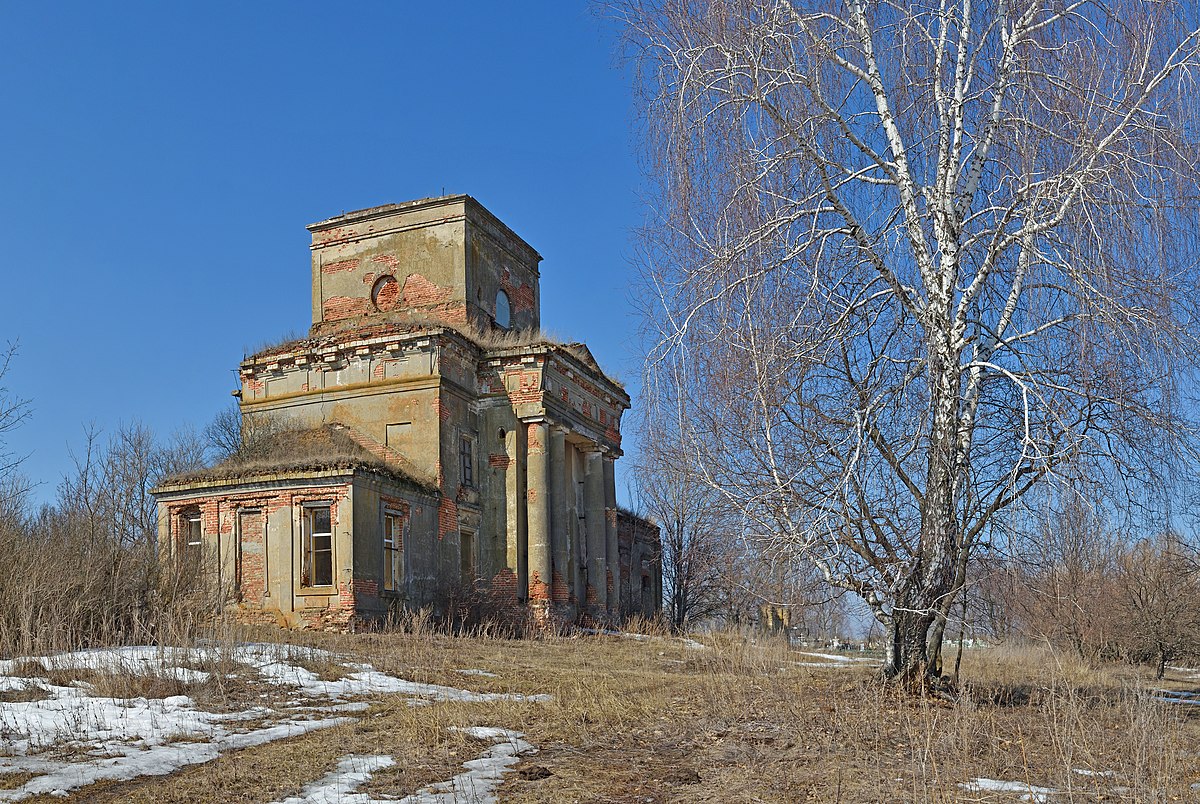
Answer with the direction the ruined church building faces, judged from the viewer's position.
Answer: facing the viewer and to the right of the viewer
